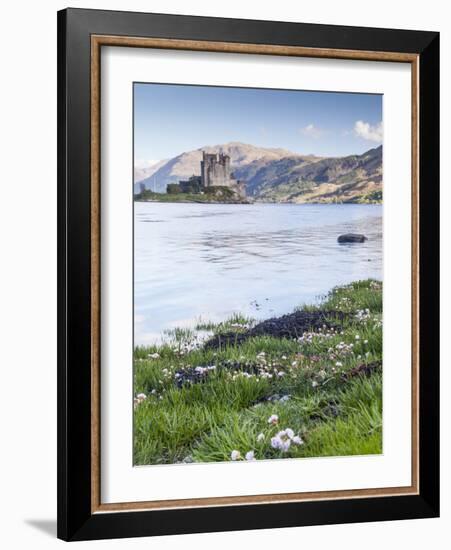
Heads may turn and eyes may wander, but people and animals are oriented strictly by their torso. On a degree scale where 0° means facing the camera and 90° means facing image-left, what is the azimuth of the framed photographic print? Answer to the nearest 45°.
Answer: approximately 315°
